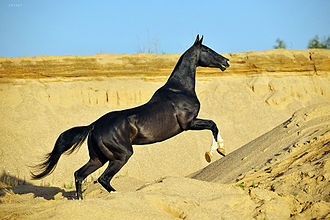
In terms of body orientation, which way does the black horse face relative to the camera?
to the viewer's right
